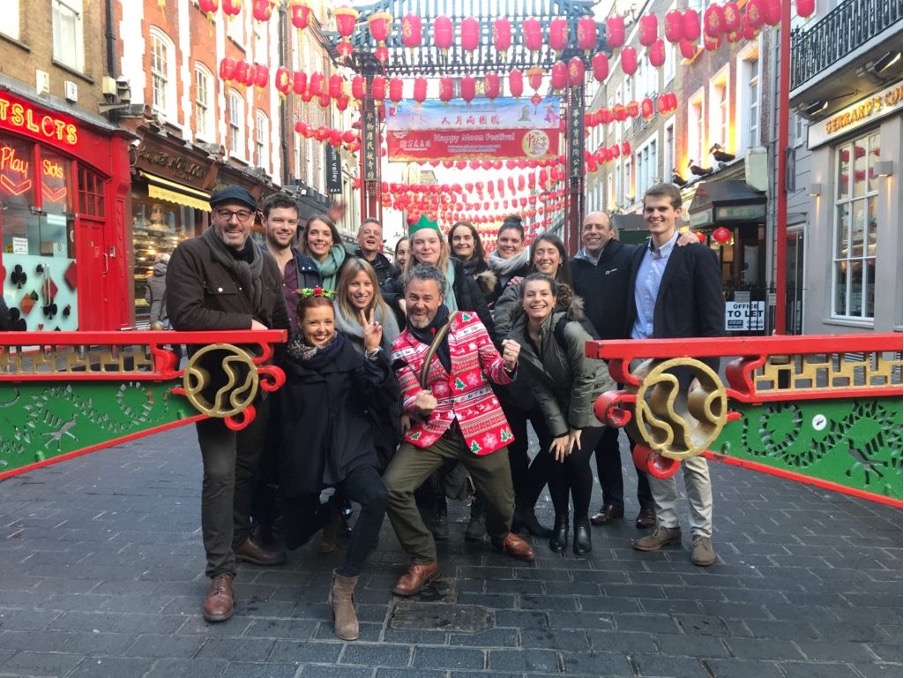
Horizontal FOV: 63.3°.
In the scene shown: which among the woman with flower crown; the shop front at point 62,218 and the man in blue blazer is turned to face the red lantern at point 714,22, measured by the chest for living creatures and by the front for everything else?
the shop front

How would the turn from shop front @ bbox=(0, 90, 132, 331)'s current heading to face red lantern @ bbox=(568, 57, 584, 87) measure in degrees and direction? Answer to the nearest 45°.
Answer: approximately 45° to its left

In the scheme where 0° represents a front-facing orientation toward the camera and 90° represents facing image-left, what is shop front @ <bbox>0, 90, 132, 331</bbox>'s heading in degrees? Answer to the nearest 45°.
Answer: approximately 315°

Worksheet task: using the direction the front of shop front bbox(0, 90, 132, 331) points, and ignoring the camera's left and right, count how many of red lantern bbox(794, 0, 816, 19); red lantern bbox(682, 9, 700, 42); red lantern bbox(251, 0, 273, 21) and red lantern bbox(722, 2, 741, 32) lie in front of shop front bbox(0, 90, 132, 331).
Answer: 4

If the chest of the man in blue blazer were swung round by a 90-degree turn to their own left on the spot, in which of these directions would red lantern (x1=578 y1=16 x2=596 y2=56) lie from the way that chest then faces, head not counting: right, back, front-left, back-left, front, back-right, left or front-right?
back-left

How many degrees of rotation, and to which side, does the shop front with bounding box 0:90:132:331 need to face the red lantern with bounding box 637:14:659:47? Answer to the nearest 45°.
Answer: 0° — it already faces it

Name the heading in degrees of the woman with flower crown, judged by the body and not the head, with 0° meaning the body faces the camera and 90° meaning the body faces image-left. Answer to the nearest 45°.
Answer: approximately 0°

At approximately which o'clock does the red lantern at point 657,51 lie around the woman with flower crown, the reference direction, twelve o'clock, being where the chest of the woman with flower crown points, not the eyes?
The red lantern is roughly at 7 o'clock from the woman with flower crown.

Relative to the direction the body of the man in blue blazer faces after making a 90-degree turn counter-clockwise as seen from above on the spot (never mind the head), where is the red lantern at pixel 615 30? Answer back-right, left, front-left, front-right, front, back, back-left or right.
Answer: back-left

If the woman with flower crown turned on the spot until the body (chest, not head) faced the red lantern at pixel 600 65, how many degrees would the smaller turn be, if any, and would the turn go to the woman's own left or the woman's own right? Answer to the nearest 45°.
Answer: approximately 135° to the woman's own left
